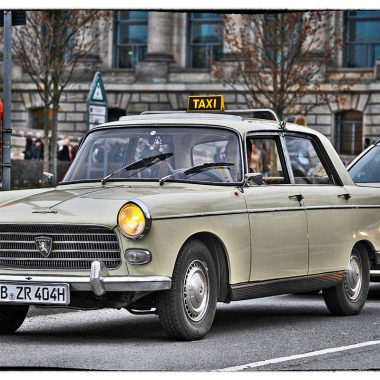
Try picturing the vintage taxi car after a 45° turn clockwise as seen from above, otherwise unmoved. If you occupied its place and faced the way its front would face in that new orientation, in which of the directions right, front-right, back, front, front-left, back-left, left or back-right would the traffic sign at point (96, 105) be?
right

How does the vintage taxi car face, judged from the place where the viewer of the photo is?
facing the viewer and to the left of the viewer

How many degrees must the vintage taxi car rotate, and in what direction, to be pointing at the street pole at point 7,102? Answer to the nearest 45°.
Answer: approximately 90° to its right
